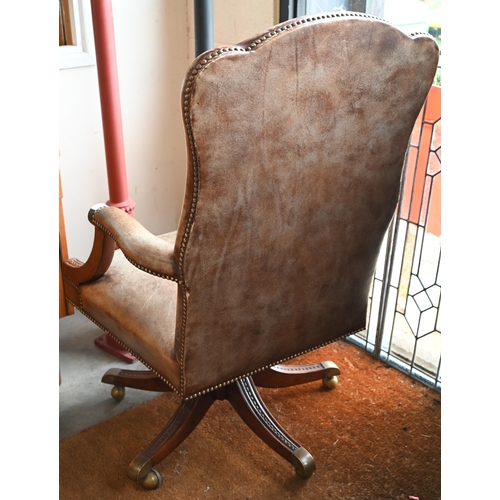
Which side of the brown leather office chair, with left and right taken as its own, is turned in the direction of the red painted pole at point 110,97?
front

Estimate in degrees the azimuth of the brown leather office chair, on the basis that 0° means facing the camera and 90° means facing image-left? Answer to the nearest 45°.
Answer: approximately 135°
